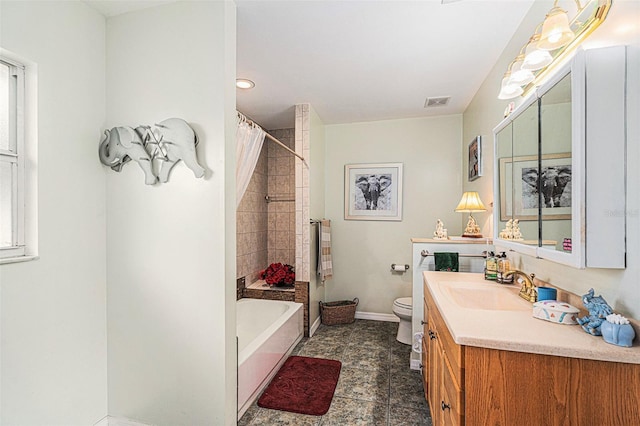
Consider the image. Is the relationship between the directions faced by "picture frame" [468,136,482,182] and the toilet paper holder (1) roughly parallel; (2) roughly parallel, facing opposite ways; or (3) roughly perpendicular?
roughly perpendicular

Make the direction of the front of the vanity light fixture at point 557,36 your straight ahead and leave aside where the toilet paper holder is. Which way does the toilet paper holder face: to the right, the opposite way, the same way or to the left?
to the left

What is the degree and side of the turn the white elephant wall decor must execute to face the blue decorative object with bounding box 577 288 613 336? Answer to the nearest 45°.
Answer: approximately 135° to its left

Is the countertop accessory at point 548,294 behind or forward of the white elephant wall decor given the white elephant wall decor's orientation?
behind

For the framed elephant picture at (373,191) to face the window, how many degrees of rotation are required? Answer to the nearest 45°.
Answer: approximately 45° to its right

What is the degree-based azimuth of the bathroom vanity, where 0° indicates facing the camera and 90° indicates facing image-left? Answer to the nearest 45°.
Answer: approximately 90°

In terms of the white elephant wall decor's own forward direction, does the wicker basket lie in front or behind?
behind

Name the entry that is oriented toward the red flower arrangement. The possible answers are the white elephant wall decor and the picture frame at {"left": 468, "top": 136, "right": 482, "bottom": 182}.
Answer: the picture frame

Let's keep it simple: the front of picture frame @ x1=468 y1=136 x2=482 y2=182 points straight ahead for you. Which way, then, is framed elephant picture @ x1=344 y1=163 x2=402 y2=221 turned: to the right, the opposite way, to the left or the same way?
to the left

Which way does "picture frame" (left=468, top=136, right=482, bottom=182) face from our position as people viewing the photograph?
facing to the left of the viewer

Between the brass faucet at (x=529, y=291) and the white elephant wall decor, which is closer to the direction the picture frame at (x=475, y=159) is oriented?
the white elephant wall decor

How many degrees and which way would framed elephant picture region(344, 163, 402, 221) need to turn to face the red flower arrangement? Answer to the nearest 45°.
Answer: approximately 45° to its right
